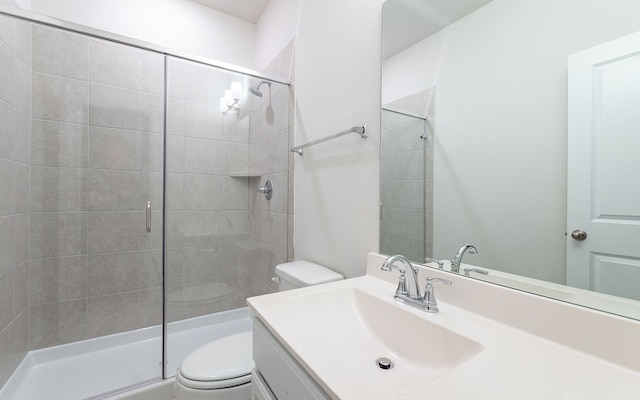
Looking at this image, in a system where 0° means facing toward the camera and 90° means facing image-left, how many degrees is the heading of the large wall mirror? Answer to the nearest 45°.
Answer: approximately 45°

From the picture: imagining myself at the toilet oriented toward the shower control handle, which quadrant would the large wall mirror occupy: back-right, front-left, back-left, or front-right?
back-right

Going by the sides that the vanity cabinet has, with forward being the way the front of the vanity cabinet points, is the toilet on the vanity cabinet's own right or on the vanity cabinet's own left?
on the vanity cabinet's own right

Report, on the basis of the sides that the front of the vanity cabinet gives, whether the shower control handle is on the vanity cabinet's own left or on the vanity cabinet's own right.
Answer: on the vanity cabinet's own right
